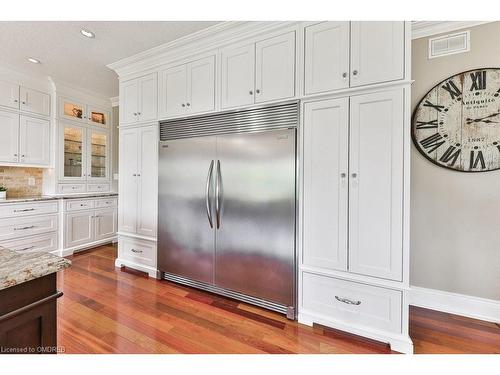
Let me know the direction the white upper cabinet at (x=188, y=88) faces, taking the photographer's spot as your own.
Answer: facing the viewer and to the left of the viewer

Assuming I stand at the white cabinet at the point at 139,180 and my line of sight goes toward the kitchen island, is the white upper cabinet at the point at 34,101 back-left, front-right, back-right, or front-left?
back-right

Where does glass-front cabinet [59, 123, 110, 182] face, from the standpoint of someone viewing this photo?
facing the viewer and to the right of the viewer

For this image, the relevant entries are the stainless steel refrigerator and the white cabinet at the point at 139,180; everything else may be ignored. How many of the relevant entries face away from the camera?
0

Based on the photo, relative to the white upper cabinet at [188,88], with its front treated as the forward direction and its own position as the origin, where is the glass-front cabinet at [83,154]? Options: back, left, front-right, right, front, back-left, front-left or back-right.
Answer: right

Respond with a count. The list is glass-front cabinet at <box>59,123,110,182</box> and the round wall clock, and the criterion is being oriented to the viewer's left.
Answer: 0

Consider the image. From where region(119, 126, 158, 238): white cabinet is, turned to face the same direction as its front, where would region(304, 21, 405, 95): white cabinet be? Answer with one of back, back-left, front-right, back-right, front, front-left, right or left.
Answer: left

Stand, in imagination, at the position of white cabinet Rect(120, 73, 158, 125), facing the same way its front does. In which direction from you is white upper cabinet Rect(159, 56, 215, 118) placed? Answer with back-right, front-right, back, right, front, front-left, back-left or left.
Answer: left

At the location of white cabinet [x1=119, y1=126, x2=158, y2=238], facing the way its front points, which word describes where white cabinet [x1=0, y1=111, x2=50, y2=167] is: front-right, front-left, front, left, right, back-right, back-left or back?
right

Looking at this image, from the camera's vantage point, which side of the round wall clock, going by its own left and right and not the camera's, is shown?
front
